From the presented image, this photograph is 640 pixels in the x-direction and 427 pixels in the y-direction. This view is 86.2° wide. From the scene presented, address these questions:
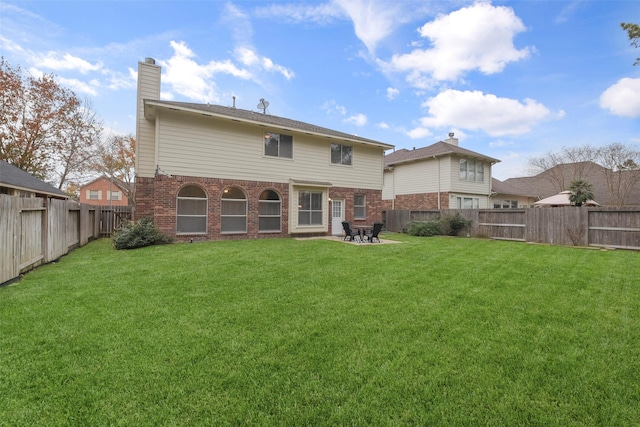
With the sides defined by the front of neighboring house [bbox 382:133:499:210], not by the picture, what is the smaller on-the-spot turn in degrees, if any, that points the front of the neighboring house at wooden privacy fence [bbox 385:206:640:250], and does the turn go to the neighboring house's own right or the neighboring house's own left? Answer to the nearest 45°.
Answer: approximately 180°

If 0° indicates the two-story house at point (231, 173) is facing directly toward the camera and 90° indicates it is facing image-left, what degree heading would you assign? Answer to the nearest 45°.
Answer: approximately 135°

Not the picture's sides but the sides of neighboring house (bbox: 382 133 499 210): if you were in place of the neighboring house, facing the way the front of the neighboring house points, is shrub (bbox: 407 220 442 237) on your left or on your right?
on your left

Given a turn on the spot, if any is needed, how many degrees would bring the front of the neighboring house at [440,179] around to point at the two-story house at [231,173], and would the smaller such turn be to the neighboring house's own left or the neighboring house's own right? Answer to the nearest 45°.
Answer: approximately 90° to the neighboring house's own left

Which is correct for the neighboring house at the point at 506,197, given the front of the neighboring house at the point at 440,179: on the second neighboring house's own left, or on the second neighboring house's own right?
on the second neighboring house's own right

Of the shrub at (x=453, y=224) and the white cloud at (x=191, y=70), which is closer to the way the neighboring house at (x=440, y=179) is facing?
the white cloud

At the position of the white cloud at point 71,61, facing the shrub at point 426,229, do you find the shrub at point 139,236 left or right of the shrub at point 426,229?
right

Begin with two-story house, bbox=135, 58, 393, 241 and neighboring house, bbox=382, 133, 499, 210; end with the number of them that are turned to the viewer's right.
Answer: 0

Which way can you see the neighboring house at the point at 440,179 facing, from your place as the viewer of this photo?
facing away from the viewer and to the left of the viewer

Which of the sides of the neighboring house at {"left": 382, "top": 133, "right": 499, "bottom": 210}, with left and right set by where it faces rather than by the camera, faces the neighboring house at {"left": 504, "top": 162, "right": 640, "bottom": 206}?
right

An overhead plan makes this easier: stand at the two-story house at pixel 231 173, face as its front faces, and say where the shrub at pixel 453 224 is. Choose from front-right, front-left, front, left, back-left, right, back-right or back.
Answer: back-right
